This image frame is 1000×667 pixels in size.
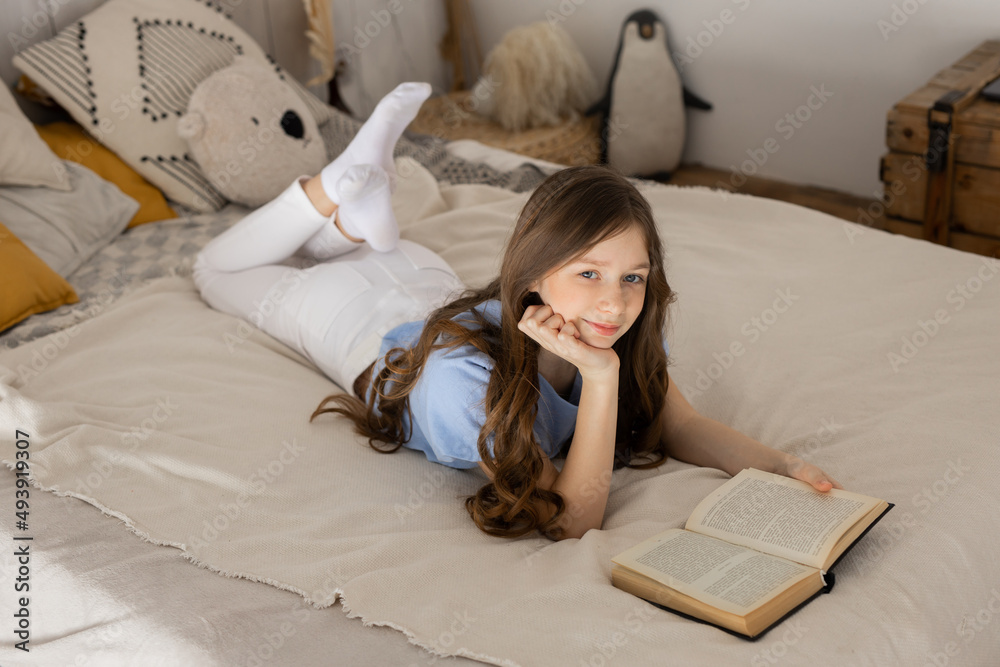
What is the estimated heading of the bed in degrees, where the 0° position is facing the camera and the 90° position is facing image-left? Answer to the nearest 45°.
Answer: approximately 315°

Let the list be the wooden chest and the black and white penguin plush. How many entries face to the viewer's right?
0

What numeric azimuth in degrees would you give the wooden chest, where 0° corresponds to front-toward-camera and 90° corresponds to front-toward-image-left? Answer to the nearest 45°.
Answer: approximately 45°

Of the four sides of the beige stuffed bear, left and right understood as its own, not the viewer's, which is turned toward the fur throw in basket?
left

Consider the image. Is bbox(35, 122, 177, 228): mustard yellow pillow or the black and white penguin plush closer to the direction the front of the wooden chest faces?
the mustard yellow pillow

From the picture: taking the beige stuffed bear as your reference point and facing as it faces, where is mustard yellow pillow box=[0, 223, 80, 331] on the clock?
The mustard yellow pillow is roughly at 3 o'clock from the beige stuffed bear.

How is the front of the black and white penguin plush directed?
toward the camera

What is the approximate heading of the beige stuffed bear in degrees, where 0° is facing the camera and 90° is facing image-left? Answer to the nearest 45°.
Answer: approximately 315°

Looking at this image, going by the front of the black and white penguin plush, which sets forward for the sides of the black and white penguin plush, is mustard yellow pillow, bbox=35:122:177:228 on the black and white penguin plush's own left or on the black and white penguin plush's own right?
on the black and white penguin plush's own right

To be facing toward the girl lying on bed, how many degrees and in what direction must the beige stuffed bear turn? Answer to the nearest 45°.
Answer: approximately 45° to its right
